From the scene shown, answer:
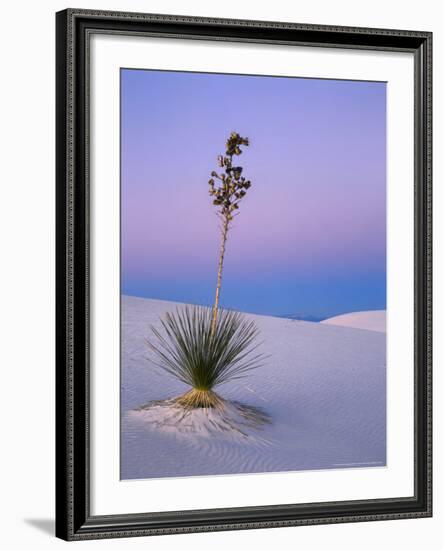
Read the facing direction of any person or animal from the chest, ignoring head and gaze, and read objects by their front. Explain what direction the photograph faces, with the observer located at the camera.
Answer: facing the viewer and to the right of the viewer
